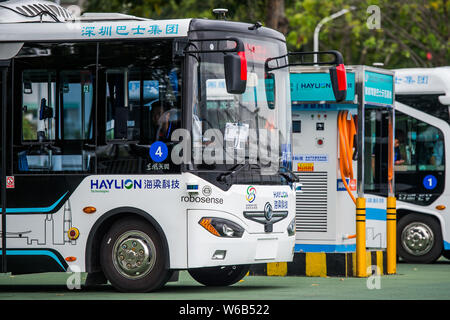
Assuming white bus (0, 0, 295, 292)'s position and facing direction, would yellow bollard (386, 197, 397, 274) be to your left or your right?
on your left

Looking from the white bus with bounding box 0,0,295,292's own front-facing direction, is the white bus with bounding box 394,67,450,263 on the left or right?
on its left

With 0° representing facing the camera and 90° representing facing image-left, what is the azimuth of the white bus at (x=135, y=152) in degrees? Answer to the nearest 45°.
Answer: approximately 315°

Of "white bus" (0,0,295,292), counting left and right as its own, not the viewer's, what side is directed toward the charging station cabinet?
left

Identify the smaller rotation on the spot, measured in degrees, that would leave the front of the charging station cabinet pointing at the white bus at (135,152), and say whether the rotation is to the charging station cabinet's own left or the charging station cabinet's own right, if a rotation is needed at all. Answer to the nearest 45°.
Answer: approximately 45° to the charging station cabinet's own right
